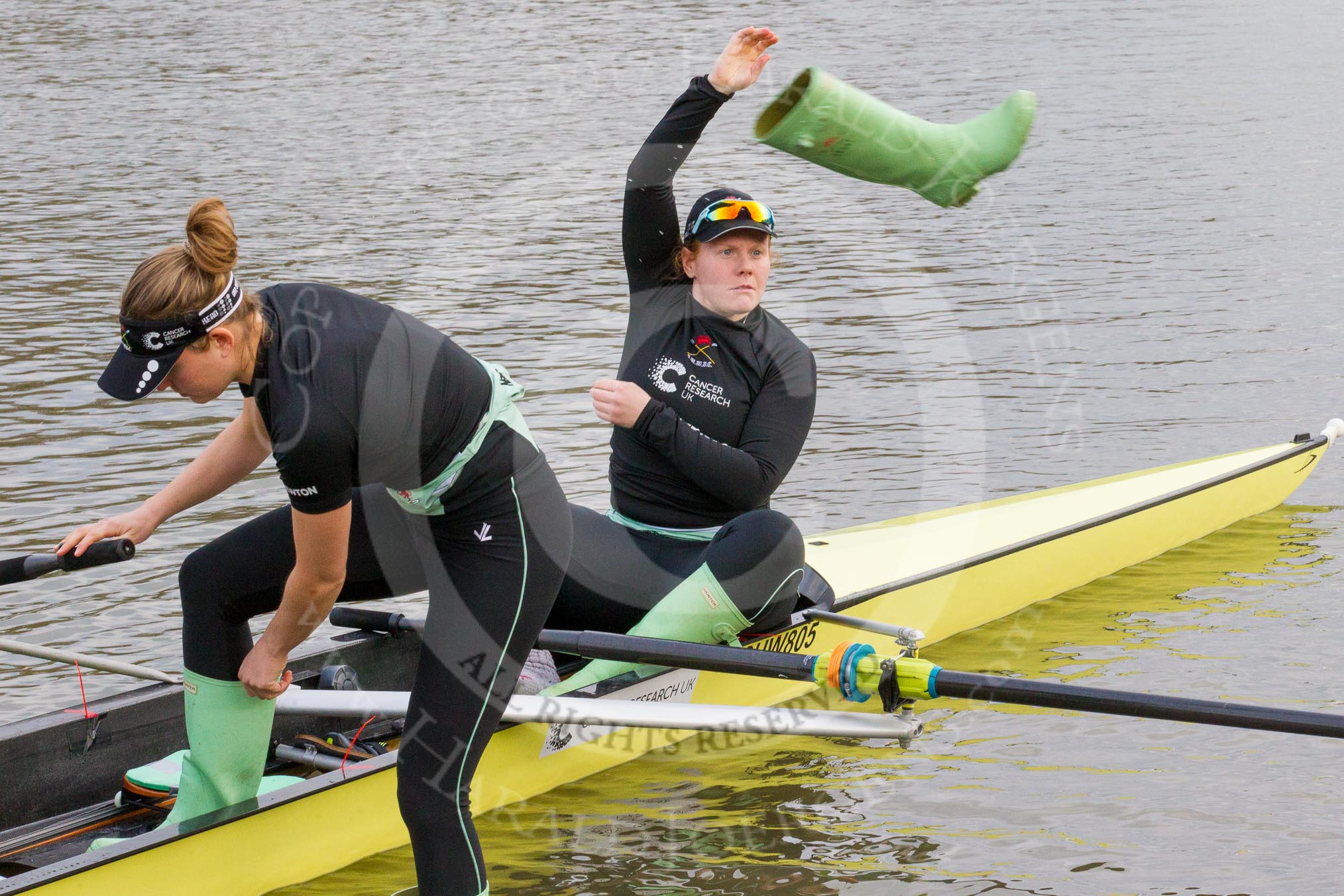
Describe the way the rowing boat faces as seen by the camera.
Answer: facing away from the viewer and to the right of the viewer

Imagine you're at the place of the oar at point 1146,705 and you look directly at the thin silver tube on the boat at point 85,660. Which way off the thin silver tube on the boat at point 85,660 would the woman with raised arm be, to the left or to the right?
right
